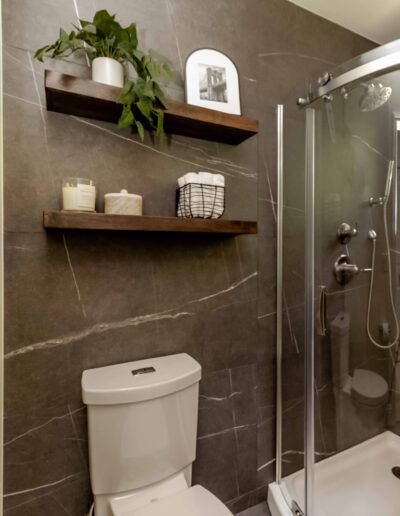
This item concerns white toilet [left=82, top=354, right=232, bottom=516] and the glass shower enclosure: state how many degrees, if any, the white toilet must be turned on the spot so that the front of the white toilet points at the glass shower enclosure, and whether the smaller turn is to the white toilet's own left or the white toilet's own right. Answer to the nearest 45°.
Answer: approximately 45° to the white toilet's own left

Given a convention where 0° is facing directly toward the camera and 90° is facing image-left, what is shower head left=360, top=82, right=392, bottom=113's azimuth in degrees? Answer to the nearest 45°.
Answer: approximately 315°

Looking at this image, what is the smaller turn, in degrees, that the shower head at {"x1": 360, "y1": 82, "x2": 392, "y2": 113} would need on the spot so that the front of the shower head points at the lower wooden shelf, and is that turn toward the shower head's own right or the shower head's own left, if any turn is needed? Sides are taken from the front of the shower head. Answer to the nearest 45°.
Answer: approximately 90° to the shower head's own right

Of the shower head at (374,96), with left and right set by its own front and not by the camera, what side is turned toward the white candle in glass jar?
right

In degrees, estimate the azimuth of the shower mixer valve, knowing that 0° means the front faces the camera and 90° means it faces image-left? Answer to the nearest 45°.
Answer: approximately 315°

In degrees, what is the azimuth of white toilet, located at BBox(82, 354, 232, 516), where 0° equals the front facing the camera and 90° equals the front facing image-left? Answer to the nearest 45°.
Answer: approximately 315°
